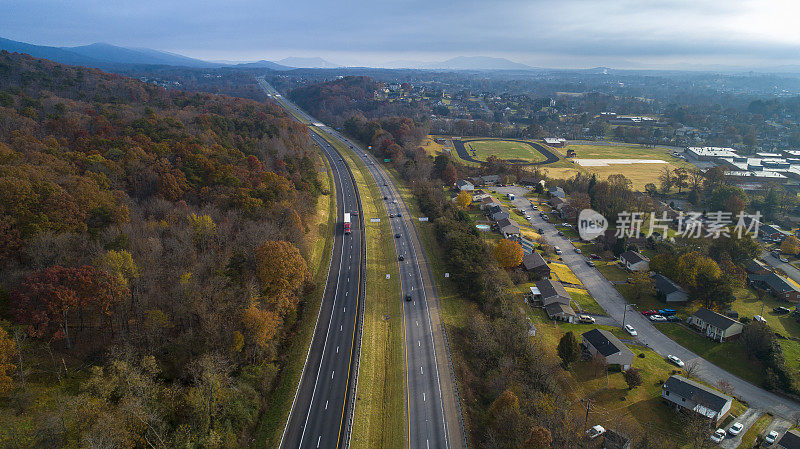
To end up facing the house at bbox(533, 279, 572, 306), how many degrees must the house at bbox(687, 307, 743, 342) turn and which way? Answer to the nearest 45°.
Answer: approximately 45° to its right

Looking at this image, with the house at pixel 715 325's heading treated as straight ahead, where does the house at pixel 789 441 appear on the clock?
the house at pixel 789 441 is roughly at 10 o'clock from the house at pixel 715 325.

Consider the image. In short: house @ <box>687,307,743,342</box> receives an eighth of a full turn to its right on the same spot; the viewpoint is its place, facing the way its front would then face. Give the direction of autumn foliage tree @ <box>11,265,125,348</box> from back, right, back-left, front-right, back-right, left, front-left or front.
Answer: front-left

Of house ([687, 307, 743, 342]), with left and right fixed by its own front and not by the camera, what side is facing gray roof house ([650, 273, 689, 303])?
right

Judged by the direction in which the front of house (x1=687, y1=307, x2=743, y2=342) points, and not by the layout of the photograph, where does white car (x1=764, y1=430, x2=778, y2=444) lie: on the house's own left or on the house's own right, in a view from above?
on the house's own left

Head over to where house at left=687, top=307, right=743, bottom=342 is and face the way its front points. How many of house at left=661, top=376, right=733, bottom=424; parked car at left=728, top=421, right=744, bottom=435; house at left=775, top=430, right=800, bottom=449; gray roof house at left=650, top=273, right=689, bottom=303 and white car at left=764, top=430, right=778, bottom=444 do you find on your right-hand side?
1

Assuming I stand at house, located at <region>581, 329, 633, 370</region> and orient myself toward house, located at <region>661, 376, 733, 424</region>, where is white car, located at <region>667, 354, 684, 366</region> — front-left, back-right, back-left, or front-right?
front-left

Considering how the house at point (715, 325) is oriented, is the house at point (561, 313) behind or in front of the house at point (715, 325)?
in front

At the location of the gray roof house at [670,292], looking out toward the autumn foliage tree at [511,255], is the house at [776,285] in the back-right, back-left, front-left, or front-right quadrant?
back-right

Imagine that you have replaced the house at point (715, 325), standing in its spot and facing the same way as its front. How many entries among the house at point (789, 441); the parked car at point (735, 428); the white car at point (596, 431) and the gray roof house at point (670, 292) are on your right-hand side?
1

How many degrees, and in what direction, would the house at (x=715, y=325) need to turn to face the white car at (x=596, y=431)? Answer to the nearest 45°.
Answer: approximately 45° to its left

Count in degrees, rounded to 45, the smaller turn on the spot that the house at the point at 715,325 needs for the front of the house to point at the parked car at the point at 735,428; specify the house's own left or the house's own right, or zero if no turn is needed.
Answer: approximately 45° to the house's own left

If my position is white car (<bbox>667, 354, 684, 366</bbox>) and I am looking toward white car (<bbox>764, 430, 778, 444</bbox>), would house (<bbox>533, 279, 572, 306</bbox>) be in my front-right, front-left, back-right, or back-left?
back-right

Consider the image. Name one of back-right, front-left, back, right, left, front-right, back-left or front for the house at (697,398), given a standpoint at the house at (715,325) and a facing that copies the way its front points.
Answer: front-left

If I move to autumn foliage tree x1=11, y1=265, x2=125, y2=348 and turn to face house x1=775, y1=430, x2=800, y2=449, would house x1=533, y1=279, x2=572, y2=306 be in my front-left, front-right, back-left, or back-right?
front-left

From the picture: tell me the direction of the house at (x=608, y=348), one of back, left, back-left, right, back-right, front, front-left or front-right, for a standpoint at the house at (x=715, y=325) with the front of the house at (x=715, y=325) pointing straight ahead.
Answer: front
